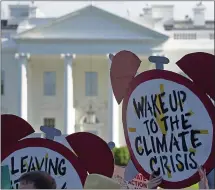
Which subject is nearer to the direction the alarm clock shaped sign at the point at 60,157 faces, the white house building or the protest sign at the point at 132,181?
the protest sign

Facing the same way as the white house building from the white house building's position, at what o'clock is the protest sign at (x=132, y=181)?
The protest sign is roughly at 12 o'clock from the white house building.

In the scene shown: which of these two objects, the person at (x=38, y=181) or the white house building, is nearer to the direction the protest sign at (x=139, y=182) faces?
the person

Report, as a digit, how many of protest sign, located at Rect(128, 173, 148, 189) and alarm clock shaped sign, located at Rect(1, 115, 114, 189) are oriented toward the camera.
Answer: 2

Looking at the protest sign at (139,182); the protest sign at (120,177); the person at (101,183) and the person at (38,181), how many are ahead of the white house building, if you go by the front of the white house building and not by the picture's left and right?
4

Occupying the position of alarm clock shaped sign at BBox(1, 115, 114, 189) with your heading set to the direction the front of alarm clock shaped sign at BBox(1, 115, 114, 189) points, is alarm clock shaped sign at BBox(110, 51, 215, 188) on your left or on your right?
on your left
